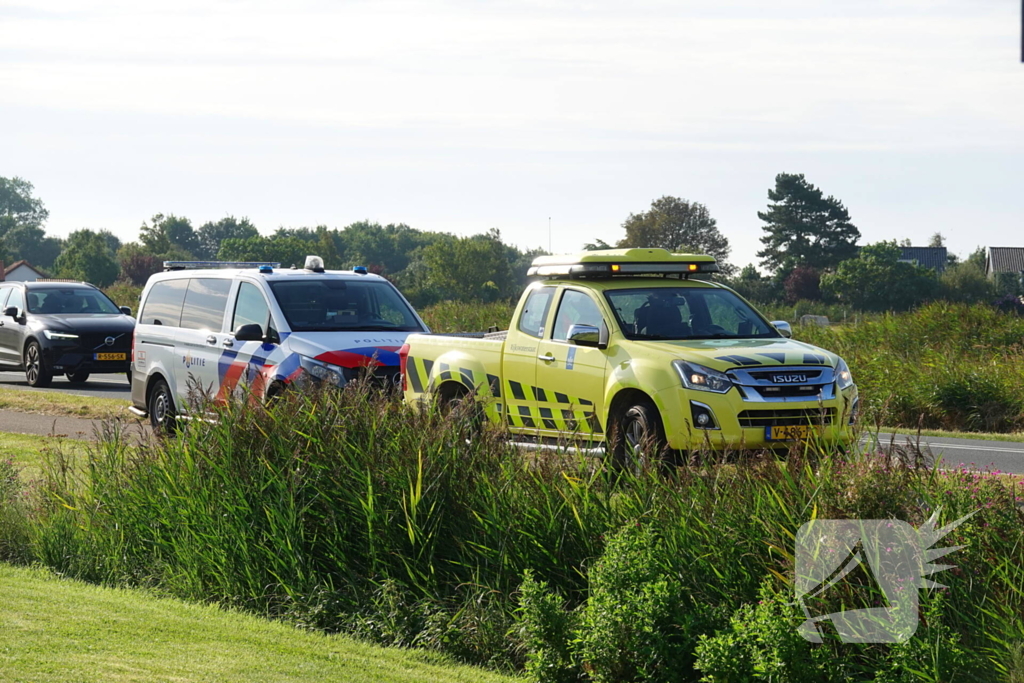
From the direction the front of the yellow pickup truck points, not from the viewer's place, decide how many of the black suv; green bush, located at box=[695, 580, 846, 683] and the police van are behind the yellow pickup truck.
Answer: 2

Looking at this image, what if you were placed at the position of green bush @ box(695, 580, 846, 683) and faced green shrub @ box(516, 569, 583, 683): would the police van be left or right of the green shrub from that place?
right

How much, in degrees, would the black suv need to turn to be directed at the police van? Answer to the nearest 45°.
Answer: approximately 45° to its right

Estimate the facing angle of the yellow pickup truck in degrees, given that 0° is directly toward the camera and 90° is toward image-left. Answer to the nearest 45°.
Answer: approximately 315°

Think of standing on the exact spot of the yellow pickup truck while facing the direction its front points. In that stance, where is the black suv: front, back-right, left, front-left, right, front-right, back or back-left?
back

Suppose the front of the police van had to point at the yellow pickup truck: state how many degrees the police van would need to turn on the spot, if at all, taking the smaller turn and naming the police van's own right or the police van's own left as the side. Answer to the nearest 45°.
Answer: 0° — it already faces it

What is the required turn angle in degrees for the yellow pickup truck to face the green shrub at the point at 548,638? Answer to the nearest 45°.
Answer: approximately 45° to its right

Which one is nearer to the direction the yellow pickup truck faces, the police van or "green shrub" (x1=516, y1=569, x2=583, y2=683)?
the green shrub
